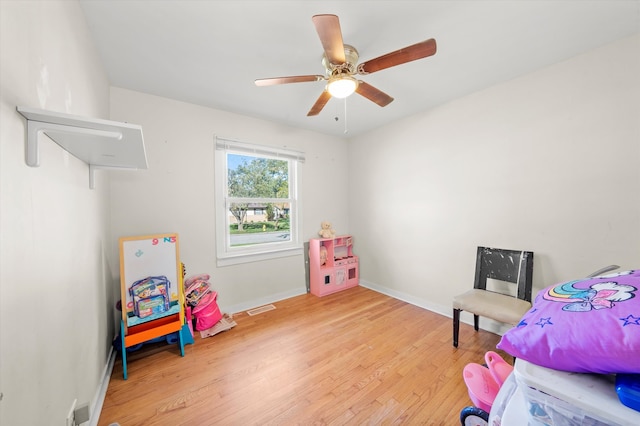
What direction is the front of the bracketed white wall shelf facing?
to the viewer's right

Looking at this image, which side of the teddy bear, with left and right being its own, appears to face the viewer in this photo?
front

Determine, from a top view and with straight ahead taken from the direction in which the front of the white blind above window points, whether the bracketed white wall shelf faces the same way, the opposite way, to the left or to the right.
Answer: to the left

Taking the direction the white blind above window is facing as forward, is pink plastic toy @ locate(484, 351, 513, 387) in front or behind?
in front

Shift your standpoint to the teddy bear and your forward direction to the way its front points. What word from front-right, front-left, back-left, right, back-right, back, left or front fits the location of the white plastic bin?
front

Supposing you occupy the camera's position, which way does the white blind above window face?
facing the viewer and to the right of the viewer

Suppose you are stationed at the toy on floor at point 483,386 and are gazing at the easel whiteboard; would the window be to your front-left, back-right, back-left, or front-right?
front-right

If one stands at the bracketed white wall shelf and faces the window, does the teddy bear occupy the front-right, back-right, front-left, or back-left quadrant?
front-right

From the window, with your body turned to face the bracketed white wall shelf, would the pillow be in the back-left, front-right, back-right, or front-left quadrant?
front-left

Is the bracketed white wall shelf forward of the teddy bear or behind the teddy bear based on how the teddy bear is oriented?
forward
